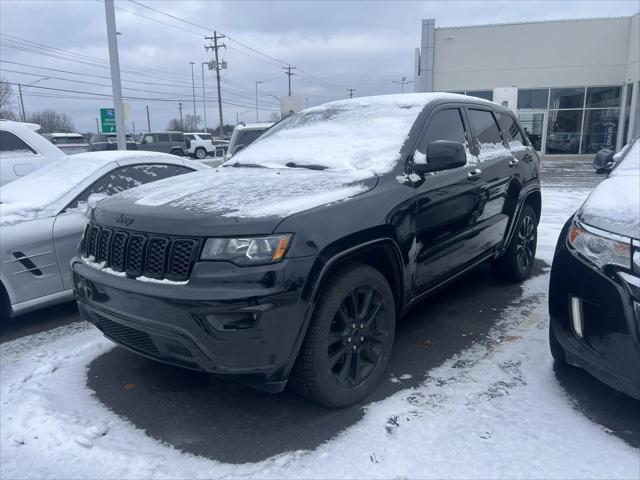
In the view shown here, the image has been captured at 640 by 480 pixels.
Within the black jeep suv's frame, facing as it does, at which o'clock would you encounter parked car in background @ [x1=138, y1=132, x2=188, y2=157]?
The parked car in background is roughly at 4 o'clock from the black jeep suv.

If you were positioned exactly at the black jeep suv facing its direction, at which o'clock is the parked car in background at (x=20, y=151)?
The parked car in background is roughly at 3 o'clock from the black jeep suv.

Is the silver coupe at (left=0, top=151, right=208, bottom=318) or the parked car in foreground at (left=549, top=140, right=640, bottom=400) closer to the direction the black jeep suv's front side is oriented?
the silver coupe
